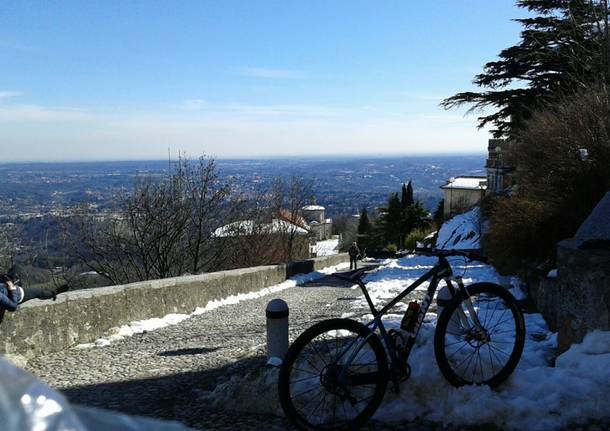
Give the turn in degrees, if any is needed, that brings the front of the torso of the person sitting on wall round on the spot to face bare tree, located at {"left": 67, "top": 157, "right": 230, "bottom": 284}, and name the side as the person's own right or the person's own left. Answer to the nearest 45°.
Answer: approximately 90° to the person's own left

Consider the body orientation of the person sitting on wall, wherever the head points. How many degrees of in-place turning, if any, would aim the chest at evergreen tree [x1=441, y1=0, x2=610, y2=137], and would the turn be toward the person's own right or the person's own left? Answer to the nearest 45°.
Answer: approximately 45° to the person's own left

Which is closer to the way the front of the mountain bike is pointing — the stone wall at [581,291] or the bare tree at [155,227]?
the stone wall

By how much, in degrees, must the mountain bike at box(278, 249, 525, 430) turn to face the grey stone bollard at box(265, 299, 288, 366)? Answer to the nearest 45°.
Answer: approximately 90° to its left

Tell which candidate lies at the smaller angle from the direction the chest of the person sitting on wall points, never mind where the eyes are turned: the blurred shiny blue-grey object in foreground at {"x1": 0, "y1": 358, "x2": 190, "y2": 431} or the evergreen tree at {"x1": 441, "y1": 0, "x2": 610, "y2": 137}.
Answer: the evergreen tree

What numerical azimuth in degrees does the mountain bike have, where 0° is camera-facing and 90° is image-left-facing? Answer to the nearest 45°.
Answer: approximately 225°

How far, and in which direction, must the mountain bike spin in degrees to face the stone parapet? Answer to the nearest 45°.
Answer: approximately 90° to its left

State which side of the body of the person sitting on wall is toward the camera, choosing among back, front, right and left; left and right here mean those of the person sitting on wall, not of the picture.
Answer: right

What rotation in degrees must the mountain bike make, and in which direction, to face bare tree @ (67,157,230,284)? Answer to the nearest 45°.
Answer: approximately 90° to its left
